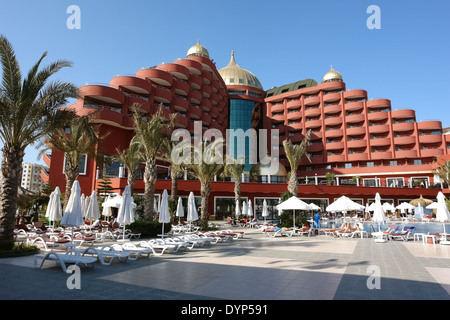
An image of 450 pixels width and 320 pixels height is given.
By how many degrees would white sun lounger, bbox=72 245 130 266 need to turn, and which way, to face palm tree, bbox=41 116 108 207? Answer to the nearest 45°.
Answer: approximately 135° to its left

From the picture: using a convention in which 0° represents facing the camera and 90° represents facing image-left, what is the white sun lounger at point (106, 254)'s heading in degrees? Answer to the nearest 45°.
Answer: approximately 315°

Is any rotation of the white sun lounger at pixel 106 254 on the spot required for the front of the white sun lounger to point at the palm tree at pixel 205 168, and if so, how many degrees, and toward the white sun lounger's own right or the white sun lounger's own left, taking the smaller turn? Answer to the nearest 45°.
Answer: approximately 90° to the white sun lounger's own left

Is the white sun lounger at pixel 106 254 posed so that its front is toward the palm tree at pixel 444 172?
no

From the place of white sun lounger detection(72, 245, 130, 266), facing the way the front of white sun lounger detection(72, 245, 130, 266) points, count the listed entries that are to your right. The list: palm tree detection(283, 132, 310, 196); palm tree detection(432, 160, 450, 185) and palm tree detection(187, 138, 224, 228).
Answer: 0

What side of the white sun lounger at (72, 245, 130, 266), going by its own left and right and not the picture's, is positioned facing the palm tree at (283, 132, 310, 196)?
left

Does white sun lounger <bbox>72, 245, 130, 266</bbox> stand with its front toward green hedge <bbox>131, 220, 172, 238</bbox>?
no

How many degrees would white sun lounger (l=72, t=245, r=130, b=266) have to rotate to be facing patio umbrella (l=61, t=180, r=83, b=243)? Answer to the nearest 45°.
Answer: approximately 180°

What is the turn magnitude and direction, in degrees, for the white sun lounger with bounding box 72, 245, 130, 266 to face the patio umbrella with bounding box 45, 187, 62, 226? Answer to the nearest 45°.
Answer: approximately 135° to its left
